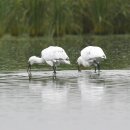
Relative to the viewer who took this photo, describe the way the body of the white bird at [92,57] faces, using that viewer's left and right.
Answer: facing to the left of the viewer
